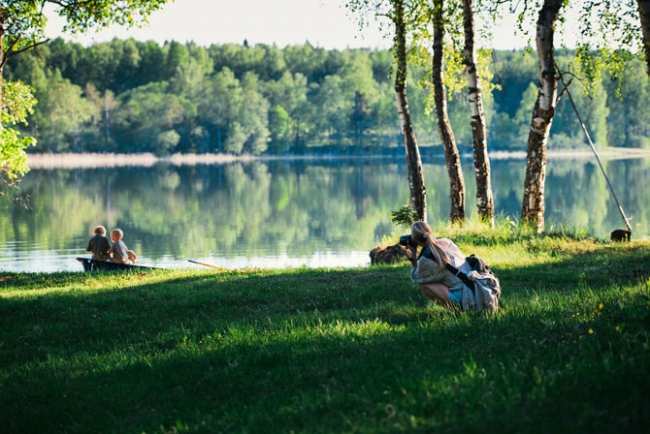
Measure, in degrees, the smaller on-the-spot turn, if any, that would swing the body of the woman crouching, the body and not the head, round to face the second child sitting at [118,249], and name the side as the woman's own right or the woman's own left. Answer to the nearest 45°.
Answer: approximately 45° to the woman's own right

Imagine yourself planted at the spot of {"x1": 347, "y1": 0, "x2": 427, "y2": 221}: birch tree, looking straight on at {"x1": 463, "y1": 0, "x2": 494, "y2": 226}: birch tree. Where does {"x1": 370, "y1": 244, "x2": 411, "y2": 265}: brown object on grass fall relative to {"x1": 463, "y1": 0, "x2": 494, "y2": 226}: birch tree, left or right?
right

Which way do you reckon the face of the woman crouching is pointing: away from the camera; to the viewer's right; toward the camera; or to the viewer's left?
to the viewer's left

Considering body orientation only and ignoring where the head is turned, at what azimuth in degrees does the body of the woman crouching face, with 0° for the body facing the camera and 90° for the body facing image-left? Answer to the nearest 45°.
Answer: approximately 90°

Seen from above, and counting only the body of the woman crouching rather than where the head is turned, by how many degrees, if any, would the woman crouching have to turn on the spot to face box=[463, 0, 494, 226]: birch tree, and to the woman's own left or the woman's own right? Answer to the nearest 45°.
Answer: approximately 90° to the woman's own right

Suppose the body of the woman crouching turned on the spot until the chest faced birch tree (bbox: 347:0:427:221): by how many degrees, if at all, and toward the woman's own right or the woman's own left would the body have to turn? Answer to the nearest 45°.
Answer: approximately 90° to the woman's own right

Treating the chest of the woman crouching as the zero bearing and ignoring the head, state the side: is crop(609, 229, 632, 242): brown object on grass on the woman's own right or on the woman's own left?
on the woman's own right

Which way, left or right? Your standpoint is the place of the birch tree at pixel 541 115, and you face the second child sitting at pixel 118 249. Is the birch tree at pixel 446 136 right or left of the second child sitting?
right

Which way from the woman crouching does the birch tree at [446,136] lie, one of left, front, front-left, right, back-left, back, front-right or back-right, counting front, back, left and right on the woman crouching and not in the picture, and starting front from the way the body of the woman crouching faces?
right

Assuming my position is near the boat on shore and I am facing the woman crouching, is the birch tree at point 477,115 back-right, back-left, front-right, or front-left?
front-left
